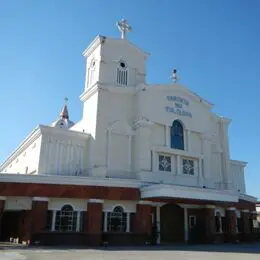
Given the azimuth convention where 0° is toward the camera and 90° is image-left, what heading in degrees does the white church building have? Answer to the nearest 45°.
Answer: approximately 315°
